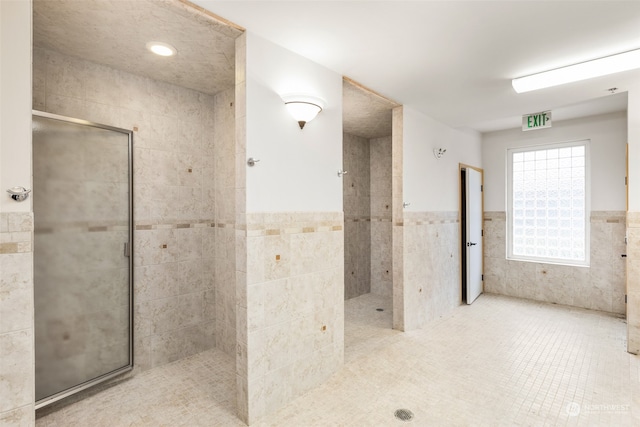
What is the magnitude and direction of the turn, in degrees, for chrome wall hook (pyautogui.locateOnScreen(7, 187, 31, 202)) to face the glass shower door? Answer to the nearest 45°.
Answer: approximately 180°

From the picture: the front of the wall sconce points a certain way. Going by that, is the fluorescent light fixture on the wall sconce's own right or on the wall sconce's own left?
on the wall sconce's own left

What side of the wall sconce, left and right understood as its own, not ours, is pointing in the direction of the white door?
left

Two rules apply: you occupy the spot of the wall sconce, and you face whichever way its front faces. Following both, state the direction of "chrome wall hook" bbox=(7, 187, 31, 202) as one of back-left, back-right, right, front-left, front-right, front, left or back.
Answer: right

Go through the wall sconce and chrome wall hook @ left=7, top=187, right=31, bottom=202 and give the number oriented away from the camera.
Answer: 0

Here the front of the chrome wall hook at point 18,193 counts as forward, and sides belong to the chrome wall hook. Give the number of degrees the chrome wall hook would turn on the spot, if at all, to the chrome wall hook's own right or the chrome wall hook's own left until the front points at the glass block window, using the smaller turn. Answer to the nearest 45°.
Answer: approximately 90° to the chrome wall hook's own left

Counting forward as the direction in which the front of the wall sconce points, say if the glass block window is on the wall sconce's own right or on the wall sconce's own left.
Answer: on the wall sconce's own left

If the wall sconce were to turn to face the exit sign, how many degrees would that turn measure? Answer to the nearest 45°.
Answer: approximately 90° to its left

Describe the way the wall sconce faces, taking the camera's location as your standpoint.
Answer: facing the viewer and to the right of the viewer

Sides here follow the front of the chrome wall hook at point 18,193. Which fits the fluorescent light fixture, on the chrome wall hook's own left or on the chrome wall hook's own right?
on the chrome wall hook's own left

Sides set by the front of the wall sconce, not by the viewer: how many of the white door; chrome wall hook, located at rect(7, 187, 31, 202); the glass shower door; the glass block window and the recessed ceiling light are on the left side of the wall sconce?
2

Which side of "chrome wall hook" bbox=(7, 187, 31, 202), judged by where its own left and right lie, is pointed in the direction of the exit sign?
left
